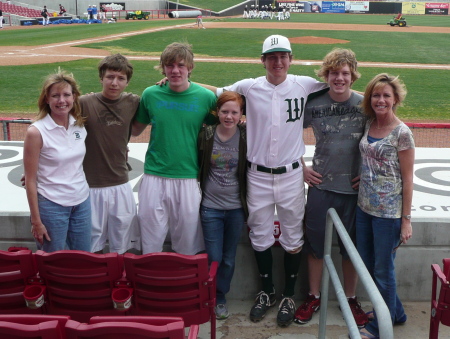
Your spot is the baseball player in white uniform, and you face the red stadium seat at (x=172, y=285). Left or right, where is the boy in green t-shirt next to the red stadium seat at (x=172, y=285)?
right

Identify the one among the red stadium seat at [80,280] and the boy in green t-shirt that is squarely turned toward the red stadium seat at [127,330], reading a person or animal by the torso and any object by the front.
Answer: the boy in green t-shirt

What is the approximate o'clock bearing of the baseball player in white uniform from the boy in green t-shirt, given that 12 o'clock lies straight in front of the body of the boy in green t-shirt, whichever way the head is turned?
The baseball player in white uniform is roughly at 9 o'clock from the boy in green t-shirt.

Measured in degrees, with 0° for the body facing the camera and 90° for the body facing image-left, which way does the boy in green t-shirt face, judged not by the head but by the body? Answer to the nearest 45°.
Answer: approximately 0°

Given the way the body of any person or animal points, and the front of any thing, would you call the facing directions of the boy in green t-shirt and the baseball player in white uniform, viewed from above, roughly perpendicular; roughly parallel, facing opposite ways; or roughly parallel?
roughly parallel

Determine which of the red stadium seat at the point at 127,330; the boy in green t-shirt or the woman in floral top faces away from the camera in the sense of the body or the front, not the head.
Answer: the red stadium seat

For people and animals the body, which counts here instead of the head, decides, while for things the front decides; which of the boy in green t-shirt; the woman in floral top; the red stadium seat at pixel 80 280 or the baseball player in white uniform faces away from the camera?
the red stadium seat

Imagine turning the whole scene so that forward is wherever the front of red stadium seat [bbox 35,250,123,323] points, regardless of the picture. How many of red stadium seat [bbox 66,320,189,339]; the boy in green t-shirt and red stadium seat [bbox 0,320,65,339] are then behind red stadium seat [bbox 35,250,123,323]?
2

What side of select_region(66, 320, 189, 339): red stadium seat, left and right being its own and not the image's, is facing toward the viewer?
back

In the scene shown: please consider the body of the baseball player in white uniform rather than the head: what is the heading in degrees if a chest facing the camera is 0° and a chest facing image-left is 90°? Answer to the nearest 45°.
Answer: approximately 0°

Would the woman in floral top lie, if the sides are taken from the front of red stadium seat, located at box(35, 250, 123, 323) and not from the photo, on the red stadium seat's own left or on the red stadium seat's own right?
on the red stadium seat's own right

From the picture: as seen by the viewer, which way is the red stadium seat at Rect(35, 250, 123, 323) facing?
away from the camera

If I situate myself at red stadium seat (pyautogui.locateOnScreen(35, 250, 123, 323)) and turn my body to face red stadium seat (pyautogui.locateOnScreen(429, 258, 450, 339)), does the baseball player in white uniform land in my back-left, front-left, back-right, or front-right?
front-left

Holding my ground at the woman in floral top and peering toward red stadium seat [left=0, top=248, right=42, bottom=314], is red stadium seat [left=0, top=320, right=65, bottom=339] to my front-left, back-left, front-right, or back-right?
front-left

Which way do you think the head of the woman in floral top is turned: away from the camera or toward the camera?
toward the camera
